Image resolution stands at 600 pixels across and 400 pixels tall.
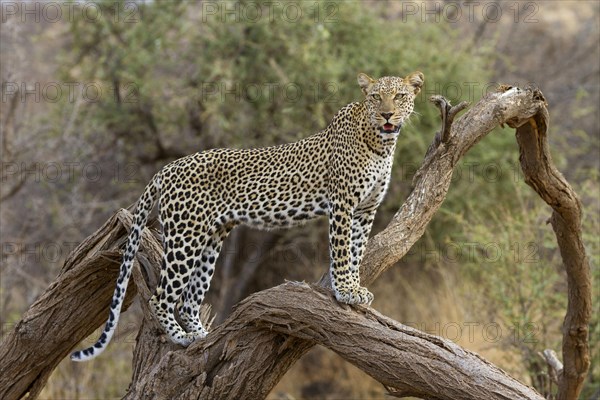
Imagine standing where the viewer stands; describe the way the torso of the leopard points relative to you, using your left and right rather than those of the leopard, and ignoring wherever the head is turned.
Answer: facing to the right of the viewer
